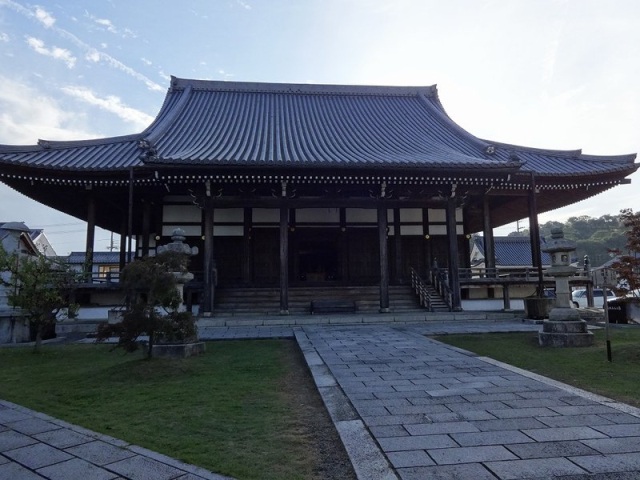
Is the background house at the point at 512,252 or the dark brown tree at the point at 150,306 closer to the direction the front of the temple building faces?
the dark brown tree

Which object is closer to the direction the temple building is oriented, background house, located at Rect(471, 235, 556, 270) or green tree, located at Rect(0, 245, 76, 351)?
the green tree

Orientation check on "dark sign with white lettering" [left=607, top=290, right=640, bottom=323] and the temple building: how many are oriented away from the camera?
0

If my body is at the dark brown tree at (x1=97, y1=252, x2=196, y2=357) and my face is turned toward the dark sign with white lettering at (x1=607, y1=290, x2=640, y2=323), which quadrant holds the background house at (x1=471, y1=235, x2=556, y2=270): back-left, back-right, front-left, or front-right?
front-left

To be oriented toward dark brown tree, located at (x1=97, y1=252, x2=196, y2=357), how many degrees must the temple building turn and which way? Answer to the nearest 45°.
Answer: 0° — it already faces it

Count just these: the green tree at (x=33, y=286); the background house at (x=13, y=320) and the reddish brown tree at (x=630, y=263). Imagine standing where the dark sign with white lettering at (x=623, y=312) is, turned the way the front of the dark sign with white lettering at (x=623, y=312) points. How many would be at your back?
0

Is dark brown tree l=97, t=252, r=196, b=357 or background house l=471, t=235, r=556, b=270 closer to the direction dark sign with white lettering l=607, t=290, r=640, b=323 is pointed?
the dark brown tree

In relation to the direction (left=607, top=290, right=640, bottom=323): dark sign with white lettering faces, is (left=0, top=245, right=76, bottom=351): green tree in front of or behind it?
in front

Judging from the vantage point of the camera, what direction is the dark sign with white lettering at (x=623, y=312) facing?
facing the viewer and to the left of the viewer

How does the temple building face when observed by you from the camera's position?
facing the viewer

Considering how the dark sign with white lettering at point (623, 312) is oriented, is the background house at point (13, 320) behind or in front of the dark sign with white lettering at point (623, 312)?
in front
